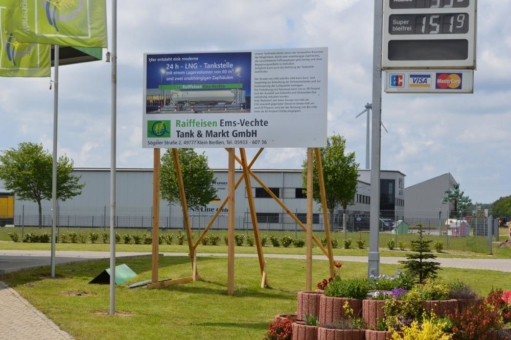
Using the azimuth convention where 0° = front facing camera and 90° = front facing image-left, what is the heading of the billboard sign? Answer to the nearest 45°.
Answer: approximately 0°

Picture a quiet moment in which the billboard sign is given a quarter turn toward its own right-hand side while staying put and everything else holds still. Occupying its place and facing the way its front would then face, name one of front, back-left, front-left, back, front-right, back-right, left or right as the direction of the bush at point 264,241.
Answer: right

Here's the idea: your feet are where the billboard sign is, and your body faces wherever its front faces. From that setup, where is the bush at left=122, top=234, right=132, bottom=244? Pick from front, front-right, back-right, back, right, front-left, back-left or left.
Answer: back

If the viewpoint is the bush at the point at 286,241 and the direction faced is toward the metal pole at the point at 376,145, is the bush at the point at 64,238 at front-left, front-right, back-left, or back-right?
back-right

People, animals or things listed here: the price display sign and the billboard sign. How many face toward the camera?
2

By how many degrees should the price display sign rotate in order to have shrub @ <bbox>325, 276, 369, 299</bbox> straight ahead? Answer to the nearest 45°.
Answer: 0° — it already faces it

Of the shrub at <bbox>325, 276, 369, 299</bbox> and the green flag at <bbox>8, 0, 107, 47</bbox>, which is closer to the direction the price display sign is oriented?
the shrub

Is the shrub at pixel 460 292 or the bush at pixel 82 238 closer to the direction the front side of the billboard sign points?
the shrub

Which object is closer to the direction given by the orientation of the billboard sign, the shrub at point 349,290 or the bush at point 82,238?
the shrub

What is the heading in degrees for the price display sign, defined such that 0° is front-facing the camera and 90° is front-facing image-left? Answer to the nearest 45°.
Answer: approximately 0°
